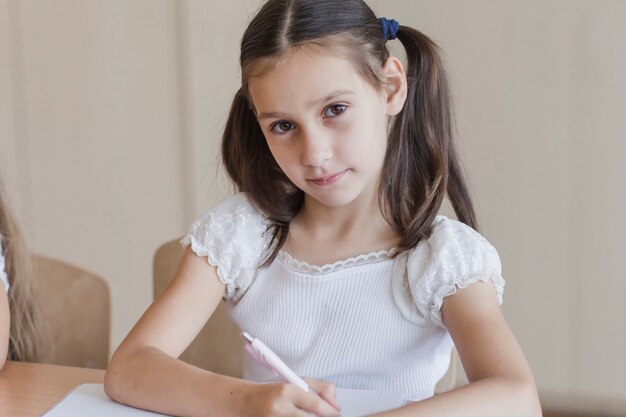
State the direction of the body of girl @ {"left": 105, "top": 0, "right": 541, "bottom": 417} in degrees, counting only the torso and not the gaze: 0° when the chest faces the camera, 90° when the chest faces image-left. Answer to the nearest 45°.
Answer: approximately 0°

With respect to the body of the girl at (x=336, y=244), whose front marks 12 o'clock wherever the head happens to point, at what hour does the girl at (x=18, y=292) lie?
the girl at (x=18, y=292) is roughly at 4 o'clock from the girl at (x=336, y=244).
